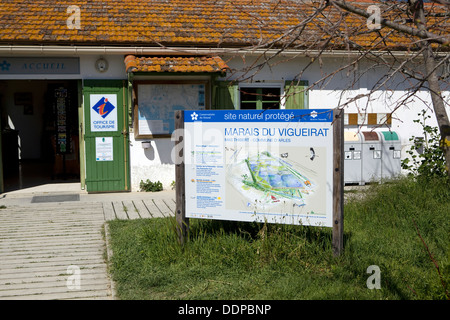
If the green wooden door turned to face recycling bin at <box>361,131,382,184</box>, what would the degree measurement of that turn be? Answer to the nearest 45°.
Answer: approximately 90° to its left

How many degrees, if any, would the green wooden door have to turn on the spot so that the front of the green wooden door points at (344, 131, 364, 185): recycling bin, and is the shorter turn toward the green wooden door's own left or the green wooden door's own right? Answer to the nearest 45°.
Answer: approximately 90° to the green wooden door's own left

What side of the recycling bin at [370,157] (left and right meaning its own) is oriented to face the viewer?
front

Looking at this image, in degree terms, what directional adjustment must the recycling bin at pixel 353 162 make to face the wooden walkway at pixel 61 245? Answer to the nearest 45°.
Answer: approximately 45° to its right

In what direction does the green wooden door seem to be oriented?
toward the camera

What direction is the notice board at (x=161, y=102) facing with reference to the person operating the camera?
facing the viewer

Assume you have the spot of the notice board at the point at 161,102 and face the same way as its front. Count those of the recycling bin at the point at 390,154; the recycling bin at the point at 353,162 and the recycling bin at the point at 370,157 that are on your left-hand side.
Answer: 3

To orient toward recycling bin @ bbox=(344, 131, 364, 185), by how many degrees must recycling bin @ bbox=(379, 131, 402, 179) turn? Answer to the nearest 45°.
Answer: approximately 45° to its right

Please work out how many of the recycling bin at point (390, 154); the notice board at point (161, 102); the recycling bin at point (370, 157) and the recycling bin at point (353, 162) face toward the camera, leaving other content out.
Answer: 4

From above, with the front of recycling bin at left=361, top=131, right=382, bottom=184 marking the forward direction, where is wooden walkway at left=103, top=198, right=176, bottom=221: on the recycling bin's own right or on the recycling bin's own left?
on the recycling bin's own right

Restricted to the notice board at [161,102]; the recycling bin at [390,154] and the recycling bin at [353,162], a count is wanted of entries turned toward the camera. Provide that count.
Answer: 3

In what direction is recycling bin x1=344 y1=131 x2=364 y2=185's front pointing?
toward the camera

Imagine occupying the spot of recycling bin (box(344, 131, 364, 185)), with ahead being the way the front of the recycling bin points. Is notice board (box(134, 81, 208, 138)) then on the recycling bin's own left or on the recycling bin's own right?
on the recycling bin's own right

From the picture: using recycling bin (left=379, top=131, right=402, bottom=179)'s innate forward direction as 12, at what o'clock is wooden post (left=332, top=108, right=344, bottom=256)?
The wooden post is roughly at 12 o'clock from the recycling bin.
